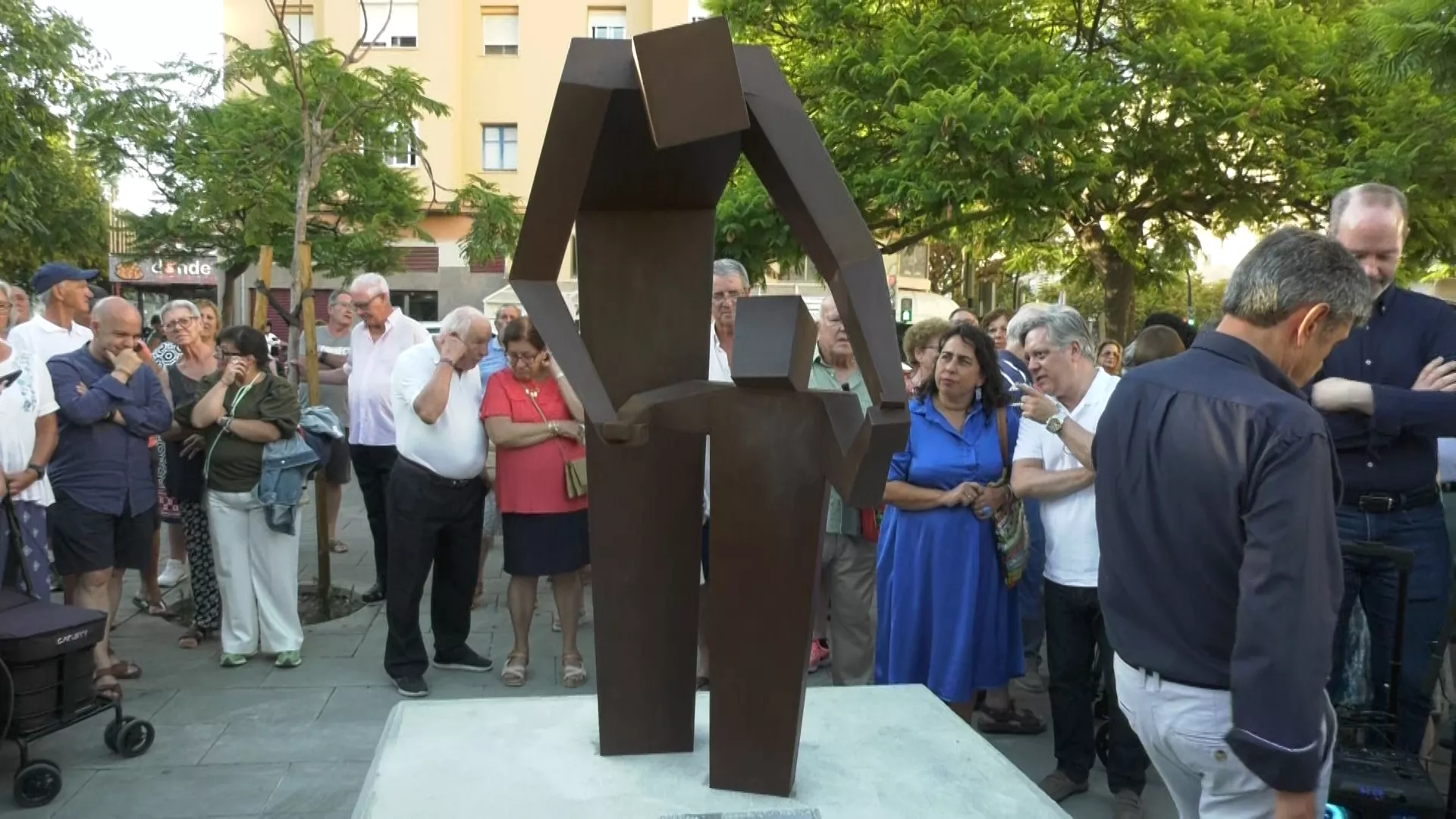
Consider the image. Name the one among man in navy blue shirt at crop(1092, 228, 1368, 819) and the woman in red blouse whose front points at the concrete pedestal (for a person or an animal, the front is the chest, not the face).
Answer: the woman in red blouse

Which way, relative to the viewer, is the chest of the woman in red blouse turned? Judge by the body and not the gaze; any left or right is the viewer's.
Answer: facing the viewer

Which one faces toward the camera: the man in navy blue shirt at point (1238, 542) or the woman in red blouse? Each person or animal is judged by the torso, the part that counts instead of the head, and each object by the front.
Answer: the woman in red blouse

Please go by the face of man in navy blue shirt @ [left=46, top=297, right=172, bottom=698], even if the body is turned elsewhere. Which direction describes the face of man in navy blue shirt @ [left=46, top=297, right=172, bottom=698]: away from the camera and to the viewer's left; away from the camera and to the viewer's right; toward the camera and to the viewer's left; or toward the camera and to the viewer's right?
toward the camera and to the viewer's right

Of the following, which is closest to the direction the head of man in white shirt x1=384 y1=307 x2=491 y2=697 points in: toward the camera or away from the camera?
toward the camera

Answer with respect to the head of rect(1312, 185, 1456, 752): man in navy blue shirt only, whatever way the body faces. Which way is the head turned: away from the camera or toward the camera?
toward the camera

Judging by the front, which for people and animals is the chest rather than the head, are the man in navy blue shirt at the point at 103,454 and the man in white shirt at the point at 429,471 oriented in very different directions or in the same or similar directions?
same or similar directions

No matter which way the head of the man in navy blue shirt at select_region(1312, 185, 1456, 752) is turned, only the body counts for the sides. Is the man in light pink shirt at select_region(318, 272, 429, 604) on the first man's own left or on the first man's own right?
on the first man's own right

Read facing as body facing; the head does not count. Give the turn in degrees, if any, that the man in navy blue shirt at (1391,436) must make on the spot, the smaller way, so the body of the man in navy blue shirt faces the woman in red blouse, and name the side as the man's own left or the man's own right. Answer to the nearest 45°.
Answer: approximately 90° to the man's own right

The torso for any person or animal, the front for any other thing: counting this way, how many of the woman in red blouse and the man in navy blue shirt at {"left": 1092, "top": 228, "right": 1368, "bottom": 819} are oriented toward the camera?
1
